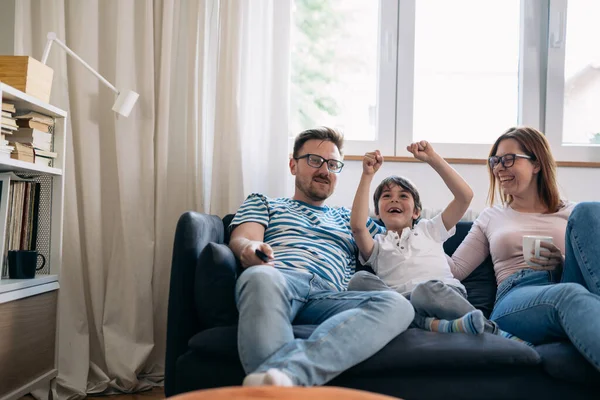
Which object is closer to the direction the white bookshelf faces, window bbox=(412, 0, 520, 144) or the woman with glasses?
the woman with glasses

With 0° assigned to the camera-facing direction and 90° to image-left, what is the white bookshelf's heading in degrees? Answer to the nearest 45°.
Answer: approximately 315°

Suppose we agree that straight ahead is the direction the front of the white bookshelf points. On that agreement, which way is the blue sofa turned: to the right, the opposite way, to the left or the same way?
to the right

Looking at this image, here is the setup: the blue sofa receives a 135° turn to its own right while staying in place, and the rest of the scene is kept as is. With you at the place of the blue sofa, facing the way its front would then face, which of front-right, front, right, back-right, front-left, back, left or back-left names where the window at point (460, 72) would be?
front-right

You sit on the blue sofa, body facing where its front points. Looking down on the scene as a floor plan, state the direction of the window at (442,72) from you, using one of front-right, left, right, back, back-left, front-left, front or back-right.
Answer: back

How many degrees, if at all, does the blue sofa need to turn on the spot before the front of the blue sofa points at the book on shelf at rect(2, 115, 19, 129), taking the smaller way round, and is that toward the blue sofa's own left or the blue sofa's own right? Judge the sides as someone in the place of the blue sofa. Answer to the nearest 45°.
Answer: approximately 90° to the blue sofa's own right

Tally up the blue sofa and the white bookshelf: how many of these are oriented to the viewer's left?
0

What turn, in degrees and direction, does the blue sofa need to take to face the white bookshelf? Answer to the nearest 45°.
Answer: approximately 90° to its right

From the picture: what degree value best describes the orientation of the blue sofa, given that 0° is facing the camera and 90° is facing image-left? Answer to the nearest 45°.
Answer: approximately 0°

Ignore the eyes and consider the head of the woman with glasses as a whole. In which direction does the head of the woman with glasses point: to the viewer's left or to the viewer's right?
to the viewer's left
